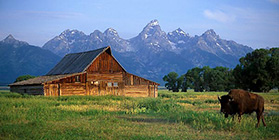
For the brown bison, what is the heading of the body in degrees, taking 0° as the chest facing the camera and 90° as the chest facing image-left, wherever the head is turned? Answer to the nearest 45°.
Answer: approximately 45°

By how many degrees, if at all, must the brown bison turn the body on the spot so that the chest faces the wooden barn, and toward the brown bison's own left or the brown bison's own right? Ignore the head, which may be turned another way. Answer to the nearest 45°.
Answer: approximately 90° to the brown bison's own right
